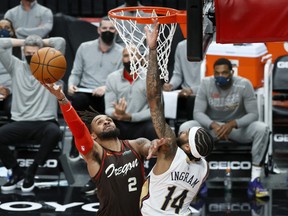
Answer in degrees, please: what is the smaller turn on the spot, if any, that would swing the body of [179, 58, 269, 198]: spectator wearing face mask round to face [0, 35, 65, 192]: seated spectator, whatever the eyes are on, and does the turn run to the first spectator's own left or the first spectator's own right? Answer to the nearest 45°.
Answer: approximately 90° to the first spectator's own right

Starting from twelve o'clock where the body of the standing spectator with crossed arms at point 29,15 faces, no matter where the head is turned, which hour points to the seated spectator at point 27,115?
the seated spectator at point 27,115 is roughly at 12 o'clock from the standing spectator with crossed arms at point 29,15.

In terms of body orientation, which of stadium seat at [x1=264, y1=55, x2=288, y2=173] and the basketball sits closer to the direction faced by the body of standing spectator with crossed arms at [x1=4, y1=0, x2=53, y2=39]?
the basketball

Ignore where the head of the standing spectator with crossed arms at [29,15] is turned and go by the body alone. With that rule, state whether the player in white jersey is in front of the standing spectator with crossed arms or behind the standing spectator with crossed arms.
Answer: in front

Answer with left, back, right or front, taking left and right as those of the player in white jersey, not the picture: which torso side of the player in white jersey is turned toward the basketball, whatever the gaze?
left

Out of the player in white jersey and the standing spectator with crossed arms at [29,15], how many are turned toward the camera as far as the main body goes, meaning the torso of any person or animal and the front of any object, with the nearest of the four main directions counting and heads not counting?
1

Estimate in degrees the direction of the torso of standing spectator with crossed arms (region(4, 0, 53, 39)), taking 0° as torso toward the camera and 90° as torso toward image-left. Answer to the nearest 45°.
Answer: approximately 0°

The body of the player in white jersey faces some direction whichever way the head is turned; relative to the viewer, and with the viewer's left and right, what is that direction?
facing away from the viewer and to the left of the viewer

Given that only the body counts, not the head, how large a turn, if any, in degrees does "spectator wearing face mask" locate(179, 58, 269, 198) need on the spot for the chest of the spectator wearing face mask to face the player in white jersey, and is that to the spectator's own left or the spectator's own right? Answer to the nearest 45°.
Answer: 0° — they already face them

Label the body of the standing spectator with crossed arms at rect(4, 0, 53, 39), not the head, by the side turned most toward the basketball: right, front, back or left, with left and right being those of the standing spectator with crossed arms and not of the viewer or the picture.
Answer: front
